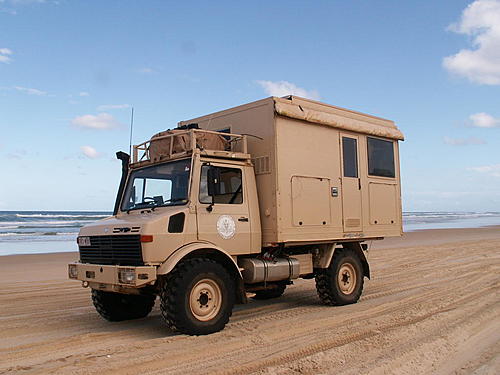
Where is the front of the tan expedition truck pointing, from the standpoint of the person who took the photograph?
facing the viewer and to the left of the viewer
